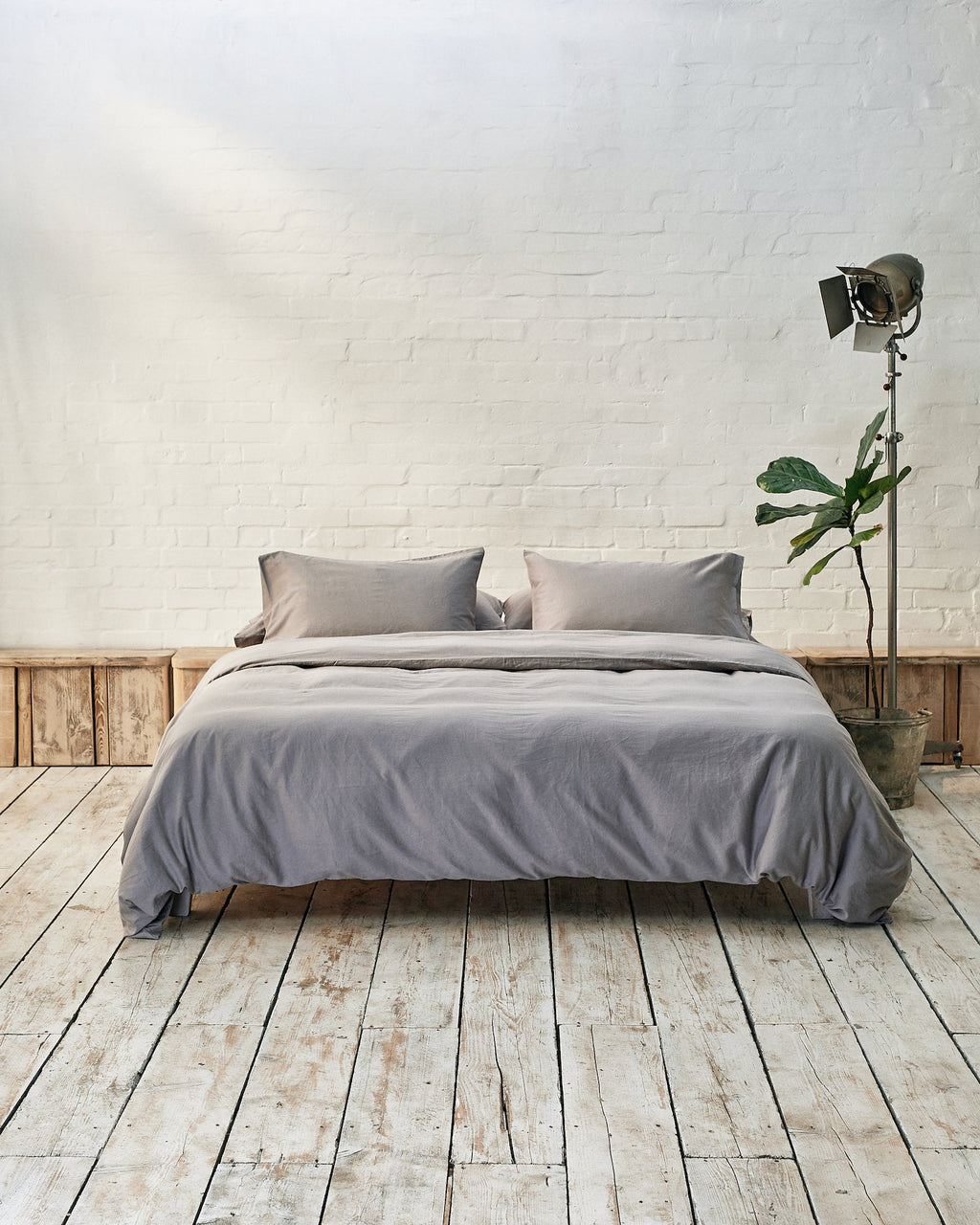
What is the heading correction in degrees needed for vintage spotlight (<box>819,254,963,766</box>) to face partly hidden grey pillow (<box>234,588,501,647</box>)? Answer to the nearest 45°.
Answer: approximately 45° to its right

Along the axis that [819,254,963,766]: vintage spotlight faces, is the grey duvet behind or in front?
in front

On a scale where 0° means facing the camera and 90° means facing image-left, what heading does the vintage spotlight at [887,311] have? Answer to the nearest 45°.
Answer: approximately 45°

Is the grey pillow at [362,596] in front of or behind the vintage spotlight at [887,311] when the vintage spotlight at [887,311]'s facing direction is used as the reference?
in front

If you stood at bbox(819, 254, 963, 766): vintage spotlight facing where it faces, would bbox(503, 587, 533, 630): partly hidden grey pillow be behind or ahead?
ahead
